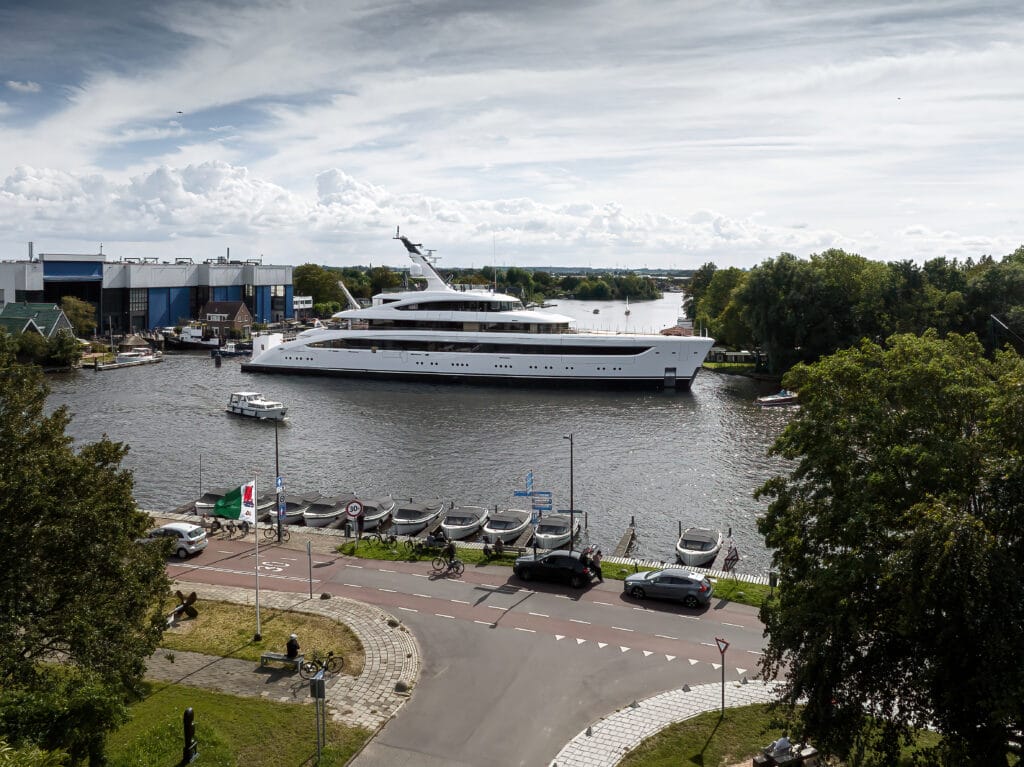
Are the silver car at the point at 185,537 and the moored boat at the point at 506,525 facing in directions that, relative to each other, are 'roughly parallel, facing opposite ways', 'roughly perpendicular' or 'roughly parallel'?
roughly perpendicular

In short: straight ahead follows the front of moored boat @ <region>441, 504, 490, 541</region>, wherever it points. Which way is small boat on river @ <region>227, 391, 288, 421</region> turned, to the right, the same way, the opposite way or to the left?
to the left
